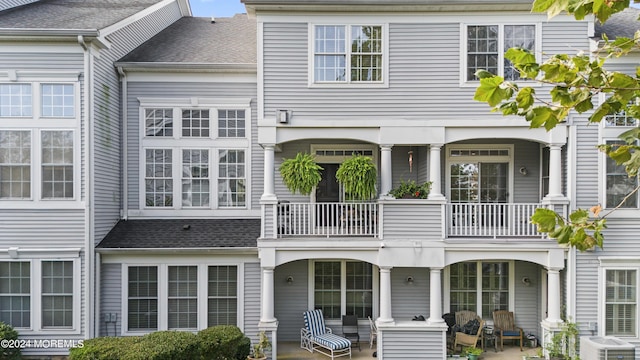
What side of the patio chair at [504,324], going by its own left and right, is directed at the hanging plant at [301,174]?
right

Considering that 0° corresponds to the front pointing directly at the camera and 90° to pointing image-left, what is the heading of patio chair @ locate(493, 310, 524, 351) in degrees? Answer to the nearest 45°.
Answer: approximately 315°

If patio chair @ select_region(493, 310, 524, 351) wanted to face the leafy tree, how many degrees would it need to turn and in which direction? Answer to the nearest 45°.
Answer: approximately 45° to its right

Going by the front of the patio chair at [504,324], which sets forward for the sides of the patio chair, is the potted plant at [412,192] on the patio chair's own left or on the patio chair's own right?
on the patio chair's own right

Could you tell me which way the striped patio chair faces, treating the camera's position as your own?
facing the viewer and to the right of the viewer

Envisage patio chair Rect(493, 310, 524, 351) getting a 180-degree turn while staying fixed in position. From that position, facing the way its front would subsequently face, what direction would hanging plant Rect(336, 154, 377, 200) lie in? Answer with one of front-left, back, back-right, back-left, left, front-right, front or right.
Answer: left

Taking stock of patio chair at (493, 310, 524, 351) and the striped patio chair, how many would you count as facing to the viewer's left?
0

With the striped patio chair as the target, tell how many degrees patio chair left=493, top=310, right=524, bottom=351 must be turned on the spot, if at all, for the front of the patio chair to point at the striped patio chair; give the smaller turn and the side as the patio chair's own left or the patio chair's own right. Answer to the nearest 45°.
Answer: approximately 90° to the patio chair's own right
